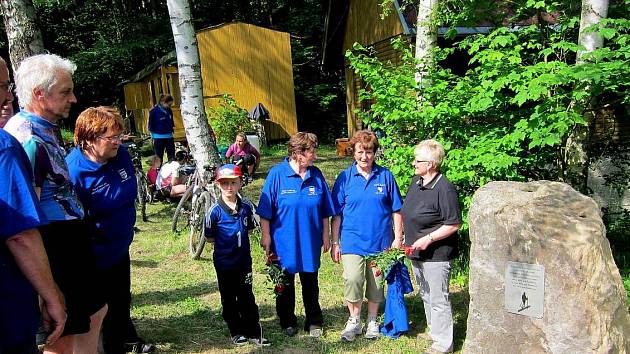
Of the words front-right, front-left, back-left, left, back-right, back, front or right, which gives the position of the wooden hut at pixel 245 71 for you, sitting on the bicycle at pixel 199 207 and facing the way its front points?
back-left

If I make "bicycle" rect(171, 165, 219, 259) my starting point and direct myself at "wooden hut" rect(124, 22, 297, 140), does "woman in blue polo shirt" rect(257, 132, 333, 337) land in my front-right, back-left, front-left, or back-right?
back-right

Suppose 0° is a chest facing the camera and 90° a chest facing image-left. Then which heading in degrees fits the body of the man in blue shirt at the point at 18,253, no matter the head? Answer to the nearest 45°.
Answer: approximately 270°

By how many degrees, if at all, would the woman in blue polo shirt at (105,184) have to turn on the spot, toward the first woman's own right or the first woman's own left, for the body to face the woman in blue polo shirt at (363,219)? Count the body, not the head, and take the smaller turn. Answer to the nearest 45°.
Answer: approximately 45° to the first woman's own left

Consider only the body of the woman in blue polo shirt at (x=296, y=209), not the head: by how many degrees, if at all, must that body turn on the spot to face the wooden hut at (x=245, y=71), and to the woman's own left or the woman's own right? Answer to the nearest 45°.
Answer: approximately 180°

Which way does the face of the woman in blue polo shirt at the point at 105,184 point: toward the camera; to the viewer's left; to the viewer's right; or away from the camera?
to the viewer's right

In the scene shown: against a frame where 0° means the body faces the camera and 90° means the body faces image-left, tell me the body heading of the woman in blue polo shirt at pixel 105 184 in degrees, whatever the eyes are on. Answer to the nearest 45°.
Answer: approximately 315°

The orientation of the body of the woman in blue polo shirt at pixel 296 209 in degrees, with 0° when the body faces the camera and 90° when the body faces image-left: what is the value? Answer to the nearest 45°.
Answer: approximately 0°
